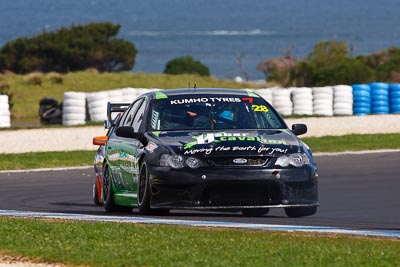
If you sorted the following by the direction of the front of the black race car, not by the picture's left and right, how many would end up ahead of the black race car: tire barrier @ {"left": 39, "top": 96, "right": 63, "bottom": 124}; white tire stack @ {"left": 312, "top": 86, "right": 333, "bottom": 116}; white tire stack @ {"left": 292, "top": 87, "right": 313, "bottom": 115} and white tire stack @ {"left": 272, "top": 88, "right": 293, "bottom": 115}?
0

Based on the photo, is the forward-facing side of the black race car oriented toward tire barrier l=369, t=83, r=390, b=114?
no

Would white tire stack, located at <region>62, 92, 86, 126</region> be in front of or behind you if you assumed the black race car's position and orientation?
behind

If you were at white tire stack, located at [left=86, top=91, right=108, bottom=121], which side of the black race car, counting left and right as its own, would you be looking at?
back

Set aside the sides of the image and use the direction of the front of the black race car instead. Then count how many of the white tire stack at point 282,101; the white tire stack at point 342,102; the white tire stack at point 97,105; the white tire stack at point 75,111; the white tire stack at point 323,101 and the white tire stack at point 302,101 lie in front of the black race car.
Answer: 0

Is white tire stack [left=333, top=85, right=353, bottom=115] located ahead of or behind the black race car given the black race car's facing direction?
behind

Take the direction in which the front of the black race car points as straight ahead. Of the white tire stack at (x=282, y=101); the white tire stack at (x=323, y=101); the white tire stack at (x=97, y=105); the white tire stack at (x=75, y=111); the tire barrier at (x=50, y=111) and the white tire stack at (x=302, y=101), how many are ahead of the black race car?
0

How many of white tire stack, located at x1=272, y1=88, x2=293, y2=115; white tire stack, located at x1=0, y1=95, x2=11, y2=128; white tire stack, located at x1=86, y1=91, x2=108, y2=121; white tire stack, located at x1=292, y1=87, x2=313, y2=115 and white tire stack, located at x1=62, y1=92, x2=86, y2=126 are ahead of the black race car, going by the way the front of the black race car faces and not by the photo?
0

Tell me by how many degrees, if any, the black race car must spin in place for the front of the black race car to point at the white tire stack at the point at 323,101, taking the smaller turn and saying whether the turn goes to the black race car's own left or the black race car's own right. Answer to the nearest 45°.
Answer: approximately 180°

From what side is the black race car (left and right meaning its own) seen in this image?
front

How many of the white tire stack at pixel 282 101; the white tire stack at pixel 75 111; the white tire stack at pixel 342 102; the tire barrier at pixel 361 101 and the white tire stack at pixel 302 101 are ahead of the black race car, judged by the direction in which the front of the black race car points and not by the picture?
0

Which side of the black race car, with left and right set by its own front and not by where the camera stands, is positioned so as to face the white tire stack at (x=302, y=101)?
back

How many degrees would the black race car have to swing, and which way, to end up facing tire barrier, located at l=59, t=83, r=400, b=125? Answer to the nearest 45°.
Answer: approximately 180°

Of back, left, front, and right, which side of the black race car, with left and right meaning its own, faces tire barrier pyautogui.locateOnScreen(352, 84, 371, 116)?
back

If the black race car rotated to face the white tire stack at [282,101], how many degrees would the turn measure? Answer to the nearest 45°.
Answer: approximately 180°

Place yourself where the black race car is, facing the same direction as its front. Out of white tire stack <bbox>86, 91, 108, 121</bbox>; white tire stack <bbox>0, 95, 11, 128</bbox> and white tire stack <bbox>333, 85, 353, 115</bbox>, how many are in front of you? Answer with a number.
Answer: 0
